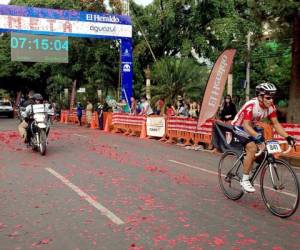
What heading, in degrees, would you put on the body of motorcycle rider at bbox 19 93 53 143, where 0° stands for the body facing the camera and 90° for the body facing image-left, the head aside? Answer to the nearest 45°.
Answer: approximately 0°

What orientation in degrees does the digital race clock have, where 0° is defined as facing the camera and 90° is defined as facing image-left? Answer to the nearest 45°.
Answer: approximately 0°

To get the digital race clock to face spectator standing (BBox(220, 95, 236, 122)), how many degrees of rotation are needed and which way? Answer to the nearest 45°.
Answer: approximately 45° to its left

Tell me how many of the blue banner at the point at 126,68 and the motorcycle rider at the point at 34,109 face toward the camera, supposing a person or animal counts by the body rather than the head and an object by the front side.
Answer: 2

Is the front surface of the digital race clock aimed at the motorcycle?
yes
